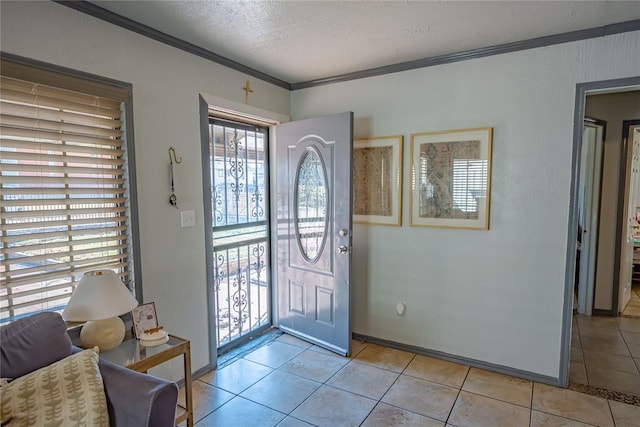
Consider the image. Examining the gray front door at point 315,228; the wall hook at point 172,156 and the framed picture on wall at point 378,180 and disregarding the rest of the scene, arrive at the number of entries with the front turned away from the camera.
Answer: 0

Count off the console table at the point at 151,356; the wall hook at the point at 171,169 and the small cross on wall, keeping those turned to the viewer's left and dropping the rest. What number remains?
0

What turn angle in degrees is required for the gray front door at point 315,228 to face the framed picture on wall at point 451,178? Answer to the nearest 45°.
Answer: approximately 135° to its left

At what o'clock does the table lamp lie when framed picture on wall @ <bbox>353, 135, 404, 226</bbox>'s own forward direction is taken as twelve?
The table lamp is roughly at 12 o'clock from the framed picture on wall.

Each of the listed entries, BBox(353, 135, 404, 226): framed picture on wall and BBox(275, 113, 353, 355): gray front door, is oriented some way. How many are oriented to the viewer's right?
0

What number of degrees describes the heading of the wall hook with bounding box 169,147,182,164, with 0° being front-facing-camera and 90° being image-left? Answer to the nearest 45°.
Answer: approximately 315°

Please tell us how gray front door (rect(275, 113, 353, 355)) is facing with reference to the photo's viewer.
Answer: facing the viewer and to the left of the viewer

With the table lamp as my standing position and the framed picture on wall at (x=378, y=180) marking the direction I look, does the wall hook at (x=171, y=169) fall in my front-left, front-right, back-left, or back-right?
front-left

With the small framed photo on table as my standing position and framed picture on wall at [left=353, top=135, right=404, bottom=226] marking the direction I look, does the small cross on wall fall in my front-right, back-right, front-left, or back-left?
front-left

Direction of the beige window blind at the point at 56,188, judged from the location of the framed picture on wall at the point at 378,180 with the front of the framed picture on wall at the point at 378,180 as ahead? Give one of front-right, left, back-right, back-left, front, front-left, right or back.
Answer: front
